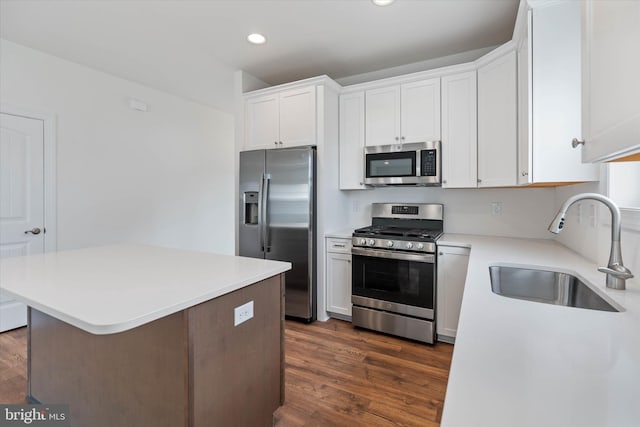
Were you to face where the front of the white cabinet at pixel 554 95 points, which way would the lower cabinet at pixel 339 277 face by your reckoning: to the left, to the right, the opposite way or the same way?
to the left

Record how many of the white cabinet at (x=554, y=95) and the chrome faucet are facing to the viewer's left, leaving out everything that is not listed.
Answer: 2

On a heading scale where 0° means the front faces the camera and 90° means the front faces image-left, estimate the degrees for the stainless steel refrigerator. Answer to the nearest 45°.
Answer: approximately 45°

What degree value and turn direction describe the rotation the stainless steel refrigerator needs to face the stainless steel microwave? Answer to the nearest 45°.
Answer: approximately 135° to its left

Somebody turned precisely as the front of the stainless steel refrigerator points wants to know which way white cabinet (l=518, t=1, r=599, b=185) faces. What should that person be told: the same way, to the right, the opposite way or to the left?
to the right

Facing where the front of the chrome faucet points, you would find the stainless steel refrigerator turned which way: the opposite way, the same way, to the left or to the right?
to the left

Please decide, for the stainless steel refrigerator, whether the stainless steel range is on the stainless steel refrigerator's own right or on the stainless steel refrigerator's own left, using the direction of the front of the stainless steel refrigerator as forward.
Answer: on the stainless steel refrigerator's own left

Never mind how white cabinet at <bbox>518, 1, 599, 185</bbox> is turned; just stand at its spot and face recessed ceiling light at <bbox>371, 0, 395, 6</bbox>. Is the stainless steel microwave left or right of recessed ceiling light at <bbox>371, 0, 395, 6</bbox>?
right

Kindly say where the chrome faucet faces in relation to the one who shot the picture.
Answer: facing to the left of the viewer

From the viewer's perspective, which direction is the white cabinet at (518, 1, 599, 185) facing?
to the viewer's left
